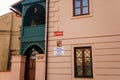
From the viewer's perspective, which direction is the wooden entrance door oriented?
toward the camera

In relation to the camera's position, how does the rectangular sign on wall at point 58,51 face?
facing the viewer

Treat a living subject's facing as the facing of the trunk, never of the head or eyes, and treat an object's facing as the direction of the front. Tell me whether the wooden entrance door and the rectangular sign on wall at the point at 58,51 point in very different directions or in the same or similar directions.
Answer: same or similar directions

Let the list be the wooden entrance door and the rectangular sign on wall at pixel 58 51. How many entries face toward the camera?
2

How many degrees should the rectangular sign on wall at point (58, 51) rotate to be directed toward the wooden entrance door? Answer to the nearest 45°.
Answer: approximately 135° to its right

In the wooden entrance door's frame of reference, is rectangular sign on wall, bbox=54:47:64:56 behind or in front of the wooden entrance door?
in front
